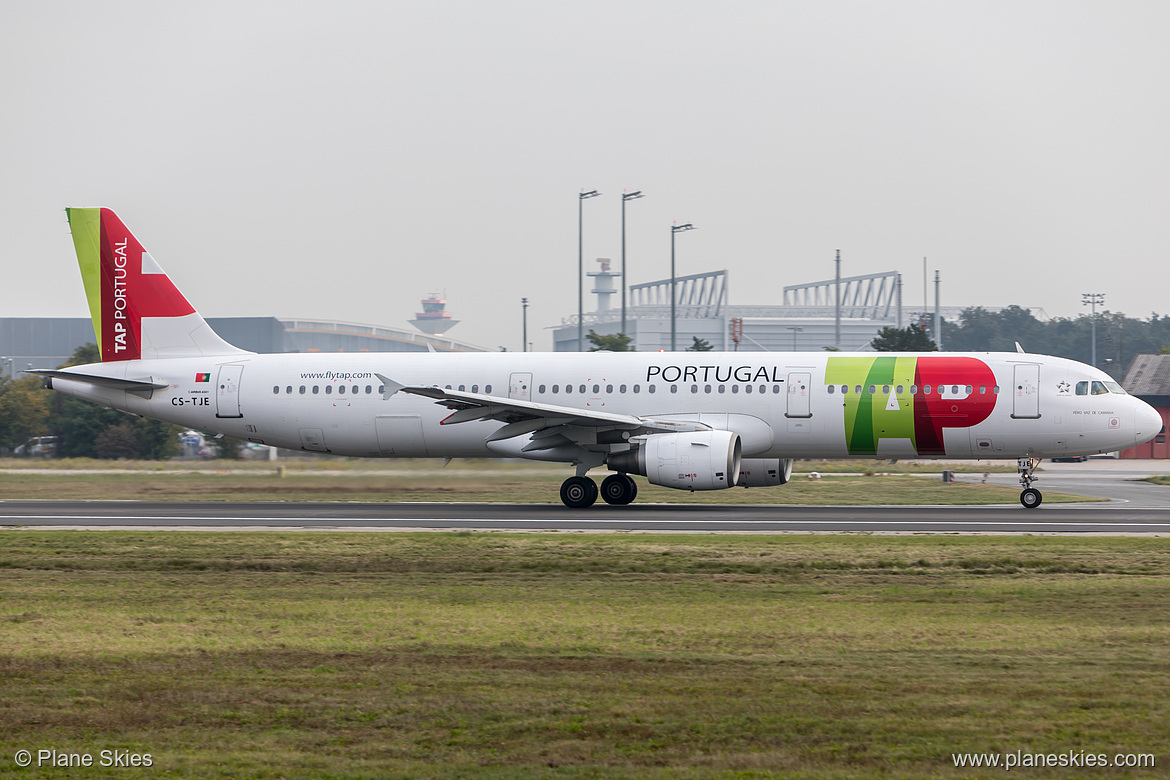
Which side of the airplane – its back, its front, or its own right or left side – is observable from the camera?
right
